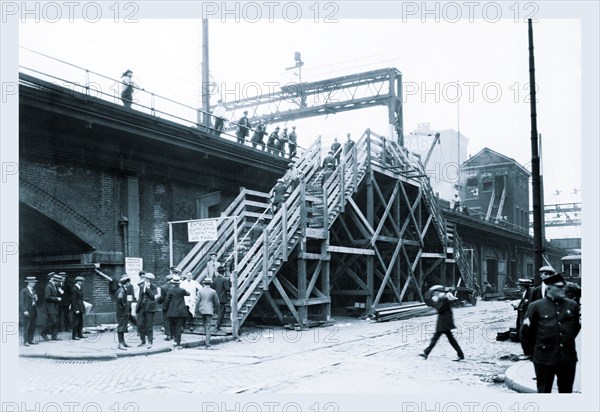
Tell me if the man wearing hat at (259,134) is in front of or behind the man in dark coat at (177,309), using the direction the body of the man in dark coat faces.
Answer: in front

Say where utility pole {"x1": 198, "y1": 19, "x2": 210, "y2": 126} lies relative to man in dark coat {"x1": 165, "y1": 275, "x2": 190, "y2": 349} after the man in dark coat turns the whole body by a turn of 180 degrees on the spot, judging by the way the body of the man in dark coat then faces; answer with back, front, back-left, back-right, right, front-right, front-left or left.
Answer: back

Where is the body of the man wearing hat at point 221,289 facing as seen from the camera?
away from the camera

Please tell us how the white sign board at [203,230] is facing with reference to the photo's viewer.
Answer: facing the viewer

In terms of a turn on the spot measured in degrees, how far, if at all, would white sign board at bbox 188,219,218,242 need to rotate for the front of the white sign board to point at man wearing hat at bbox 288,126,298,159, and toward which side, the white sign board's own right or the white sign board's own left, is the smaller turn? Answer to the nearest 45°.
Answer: approximately 180°
